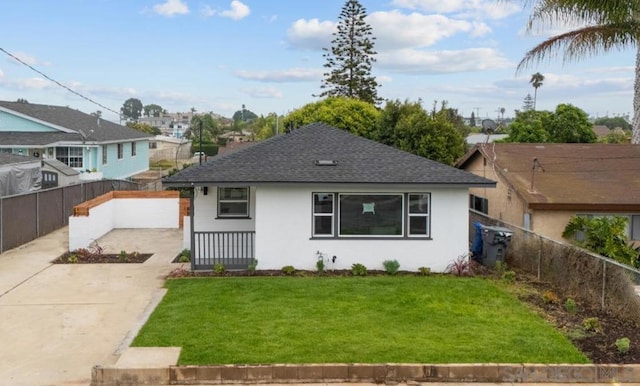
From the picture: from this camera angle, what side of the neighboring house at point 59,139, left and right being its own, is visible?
front

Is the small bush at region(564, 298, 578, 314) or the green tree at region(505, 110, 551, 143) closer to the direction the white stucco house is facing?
the small bush

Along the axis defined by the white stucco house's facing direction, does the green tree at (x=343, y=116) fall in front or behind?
behind

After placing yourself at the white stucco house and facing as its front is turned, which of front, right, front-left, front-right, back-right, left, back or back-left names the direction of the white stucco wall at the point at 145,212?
back-right

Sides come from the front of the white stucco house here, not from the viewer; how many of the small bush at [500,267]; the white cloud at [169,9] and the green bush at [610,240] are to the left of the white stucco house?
2

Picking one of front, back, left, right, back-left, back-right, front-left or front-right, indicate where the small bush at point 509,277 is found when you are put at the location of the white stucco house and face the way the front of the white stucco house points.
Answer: left

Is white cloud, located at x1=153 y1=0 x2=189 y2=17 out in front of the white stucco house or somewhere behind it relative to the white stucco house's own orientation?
behind

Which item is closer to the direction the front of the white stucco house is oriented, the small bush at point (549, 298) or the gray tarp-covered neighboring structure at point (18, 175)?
the small bush

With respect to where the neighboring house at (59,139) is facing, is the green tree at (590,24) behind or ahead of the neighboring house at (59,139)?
ahead

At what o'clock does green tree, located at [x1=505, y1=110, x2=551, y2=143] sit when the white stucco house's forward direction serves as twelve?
The green tree is roughly at 7 o'clock from the white stucco house.

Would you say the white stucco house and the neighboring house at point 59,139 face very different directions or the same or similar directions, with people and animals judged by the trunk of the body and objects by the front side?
same or similar directions

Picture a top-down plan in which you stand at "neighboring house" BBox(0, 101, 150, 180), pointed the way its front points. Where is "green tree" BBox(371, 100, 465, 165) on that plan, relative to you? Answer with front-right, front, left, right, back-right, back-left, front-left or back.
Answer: front-left
